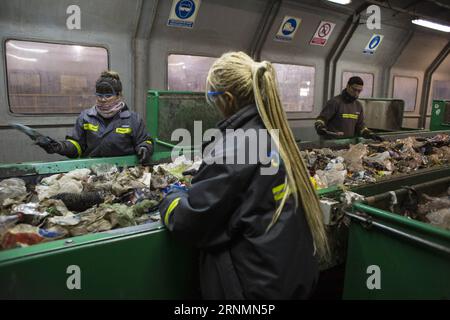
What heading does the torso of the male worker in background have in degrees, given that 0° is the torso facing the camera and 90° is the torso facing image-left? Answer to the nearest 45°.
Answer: approximately 315°

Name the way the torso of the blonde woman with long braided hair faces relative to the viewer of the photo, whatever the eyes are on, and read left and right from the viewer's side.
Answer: facing away from the viewer and to the left of the viewer

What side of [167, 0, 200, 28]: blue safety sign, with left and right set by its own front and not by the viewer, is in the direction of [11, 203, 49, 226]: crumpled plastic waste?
front

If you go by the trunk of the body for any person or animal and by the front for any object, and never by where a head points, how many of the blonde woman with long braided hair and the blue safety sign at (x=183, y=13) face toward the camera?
1

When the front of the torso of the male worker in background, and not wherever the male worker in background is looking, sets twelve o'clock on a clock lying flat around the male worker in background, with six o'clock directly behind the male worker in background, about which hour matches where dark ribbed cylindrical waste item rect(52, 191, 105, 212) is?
The dark ribbed cylindrical waste item is roughly at 2 o'clock from the male worker in background.

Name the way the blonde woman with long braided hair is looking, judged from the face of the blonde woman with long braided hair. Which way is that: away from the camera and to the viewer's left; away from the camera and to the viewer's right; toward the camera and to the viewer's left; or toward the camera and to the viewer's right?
away from the camera and to the viewer's left

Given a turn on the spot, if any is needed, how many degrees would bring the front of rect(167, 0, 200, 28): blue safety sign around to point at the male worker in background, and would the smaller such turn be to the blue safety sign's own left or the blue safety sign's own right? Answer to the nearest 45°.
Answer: approximately 90° to the blue safety sign's own left

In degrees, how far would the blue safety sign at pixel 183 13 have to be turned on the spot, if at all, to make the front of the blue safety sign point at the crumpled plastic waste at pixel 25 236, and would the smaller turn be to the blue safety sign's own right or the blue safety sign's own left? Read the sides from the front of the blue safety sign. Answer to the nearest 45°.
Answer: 0° — it already faces it

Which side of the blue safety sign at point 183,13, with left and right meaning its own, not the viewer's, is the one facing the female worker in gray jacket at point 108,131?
front
